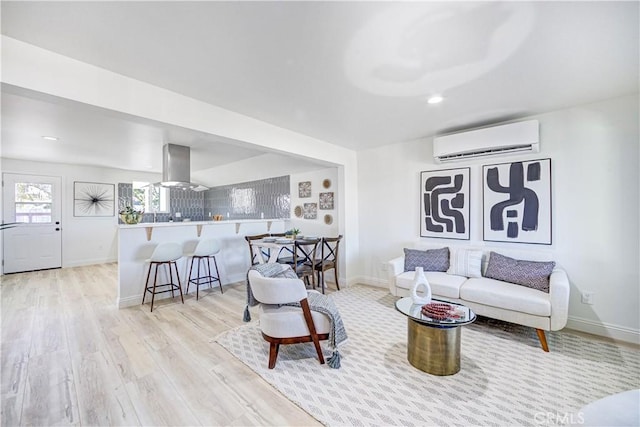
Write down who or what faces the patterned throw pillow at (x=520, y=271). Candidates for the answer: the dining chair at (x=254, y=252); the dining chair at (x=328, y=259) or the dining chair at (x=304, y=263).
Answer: the dining chair at (x=254, y=252)

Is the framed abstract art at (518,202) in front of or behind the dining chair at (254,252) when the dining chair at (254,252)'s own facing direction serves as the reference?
in front

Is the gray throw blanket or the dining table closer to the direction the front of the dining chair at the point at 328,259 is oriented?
the dining table

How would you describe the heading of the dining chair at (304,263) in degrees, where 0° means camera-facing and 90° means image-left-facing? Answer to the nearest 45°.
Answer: approximately 135°

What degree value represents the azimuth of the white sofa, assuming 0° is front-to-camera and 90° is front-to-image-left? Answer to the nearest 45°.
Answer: approximately 45°

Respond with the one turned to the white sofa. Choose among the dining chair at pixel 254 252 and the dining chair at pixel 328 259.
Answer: the dining chair at pixel 254 252

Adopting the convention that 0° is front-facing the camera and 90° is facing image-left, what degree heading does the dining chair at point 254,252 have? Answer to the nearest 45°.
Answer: approximately 315°

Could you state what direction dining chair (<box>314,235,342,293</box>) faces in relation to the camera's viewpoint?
facing away from the viewer and to the left of the viewer

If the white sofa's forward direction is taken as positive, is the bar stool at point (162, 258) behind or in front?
in front
